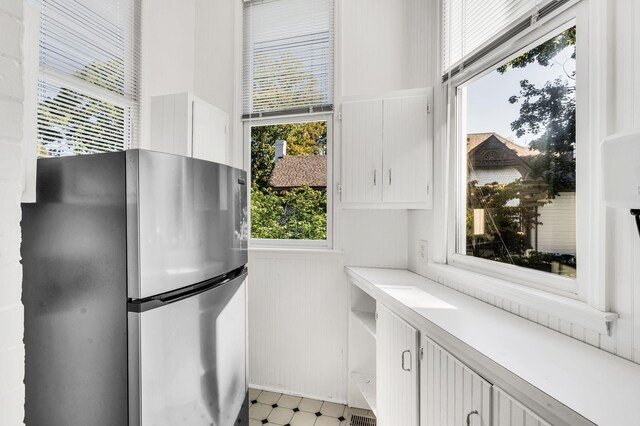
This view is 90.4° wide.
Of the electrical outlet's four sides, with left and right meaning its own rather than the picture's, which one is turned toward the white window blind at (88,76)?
front

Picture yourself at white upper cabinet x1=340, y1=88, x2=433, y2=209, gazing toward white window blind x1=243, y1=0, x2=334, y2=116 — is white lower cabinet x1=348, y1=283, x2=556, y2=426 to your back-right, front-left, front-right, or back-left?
back-left

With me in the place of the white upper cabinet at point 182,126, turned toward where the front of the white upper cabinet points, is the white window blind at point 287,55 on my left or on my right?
on my left

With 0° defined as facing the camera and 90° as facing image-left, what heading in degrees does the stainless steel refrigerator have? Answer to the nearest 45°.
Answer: approximately 315°

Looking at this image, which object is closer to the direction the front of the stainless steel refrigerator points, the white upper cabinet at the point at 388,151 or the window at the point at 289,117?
the white upper cabinet

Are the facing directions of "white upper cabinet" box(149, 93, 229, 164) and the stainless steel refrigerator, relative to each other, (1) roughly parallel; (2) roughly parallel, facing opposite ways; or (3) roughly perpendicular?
roughly parallel

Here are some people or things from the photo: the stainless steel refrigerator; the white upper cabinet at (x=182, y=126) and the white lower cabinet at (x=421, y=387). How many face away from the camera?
0

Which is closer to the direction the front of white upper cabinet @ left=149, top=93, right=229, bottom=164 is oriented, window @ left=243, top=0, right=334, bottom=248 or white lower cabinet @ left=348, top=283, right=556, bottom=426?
the white lower cabinet

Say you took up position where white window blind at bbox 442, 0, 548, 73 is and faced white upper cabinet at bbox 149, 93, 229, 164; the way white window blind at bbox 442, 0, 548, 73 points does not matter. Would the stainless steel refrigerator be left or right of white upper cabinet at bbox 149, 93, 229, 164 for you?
left

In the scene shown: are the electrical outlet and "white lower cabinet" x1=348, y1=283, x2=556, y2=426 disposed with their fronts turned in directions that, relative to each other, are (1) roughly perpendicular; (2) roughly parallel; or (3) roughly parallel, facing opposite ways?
roughly parallel

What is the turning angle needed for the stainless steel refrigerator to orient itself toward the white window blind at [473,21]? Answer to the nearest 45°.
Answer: approximately 45° to its left

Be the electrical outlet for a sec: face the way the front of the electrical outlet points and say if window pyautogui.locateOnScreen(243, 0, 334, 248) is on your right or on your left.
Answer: on your right

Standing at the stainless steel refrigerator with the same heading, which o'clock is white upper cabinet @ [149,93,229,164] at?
The white upper cabinet is roughly at 8 o'clock from the stainless steel refrigerator.
